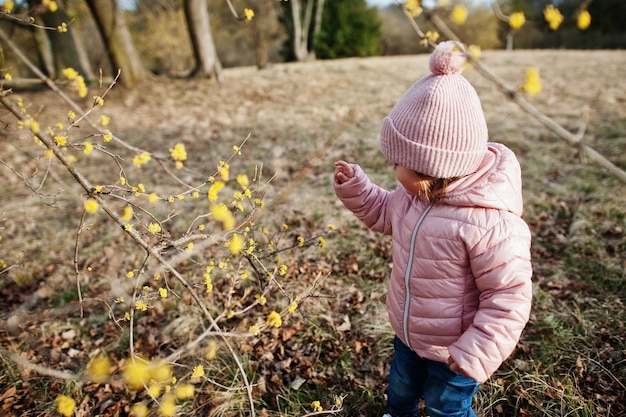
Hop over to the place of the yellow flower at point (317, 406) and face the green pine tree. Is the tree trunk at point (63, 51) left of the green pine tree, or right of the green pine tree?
left

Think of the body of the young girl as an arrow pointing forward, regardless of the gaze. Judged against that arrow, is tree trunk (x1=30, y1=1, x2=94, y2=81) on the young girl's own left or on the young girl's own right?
on the young girl's own right

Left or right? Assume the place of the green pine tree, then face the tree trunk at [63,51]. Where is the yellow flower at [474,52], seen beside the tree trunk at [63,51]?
left

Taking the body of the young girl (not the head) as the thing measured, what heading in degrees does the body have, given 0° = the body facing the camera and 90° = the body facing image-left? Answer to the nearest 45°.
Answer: approximately 45°

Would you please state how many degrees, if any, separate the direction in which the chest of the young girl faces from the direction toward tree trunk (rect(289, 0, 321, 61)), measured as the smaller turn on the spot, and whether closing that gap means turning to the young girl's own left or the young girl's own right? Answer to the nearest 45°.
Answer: approximately 135° to the young girl's own right

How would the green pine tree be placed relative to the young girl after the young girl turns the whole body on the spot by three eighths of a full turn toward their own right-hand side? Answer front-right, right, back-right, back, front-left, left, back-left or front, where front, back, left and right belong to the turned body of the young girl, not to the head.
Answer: front
